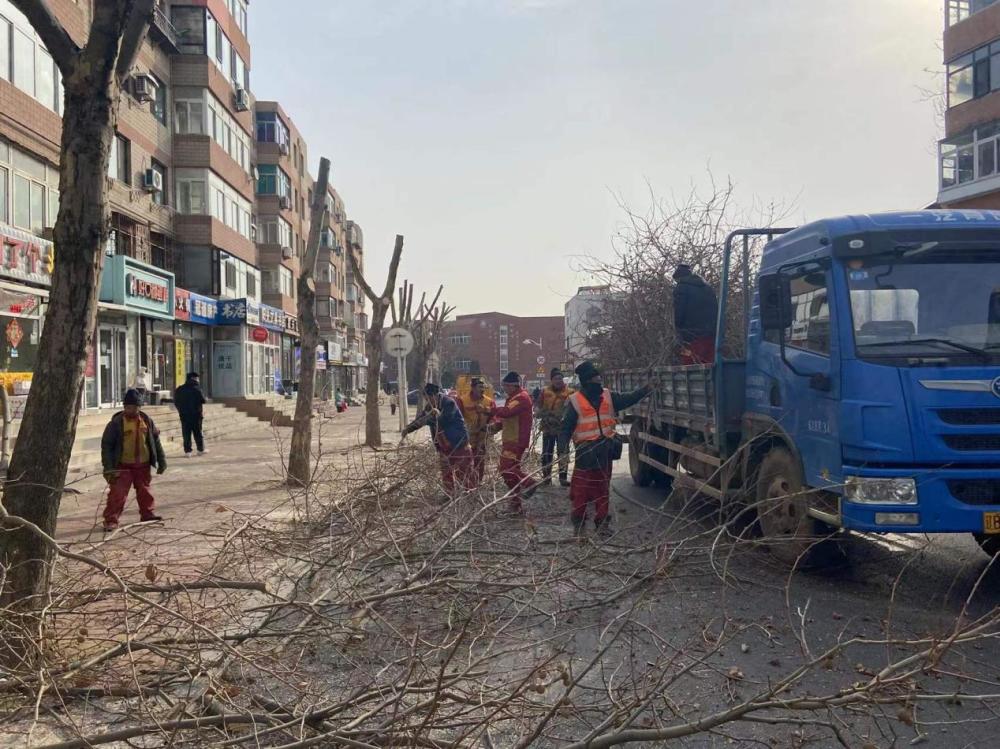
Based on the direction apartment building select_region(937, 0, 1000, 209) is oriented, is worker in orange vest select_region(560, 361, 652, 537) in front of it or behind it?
in front

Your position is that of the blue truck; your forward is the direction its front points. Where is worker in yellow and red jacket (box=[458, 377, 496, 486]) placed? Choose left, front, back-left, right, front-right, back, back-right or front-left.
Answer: back

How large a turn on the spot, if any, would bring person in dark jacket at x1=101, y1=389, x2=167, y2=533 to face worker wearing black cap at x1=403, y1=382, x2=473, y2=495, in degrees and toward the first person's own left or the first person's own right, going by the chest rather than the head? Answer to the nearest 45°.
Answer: approximately 45° to the first person's own left

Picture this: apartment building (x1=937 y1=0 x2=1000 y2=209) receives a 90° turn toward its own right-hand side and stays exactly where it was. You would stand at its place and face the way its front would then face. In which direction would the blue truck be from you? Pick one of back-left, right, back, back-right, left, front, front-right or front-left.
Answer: back-left

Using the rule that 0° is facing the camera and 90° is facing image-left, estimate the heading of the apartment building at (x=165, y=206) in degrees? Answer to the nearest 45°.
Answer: approximately 315°

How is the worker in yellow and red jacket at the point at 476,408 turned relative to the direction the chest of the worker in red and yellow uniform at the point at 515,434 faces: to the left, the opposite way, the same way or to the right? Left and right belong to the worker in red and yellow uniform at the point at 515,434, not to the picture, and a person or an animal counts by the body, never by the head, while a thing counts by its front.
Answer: to the left

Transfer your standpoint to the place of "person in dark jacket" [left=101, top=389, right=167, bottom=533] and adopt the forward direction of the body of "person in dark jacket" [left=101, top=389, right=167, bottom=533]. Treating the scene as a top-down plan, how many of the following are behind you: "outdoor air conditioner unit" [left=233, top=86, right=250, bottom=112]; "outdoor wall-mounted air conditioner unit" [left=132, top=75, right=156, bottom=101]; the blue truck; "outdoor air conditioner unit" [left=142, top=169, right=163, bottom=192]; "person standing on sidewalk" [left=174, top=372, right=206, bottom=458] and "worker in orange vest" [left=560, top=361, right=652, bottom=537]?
4

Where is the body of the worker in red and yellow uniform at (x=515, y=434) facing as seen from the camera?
to the viewer's left

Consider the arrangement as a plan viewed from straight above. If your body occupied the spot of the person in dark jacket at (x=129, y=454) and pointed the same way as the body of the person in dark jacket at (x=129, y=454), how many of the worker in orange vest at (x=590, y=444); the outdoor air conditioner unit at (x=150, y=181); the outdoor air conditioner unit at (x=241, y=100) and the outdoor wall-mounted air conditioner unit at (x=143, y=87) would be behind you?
3

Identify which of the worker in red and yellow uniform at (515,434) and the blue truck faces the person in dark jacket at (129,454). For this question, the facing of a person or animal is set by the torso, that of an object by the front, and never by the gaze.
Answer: the worker in red and yellow uniform

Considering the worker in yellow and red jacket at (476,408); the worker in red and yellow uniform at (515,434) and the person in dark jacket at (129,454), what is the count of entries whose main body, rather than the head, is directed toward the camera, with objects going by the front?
2

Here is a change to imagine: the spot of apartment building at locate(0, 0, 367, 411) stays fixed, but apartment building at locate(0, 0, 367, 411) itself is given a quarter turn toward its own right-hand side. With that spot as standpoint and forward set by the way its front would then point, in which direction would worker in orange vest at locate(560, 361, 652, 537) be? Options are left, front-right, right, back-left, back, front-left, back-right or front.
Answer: front-left

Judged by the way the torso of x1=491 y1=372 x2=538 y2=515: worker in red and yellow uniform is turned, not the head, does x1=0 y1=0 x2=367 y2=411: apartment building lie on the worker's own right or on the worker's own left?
on the worker's own right

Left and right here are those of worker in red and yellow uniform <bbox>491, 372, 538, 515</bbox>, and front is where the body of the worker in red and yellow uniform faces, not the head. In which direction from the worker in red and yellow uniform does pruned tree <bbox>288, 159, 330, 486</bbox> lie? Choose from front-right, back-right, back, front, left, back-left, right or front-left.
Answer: front-right
